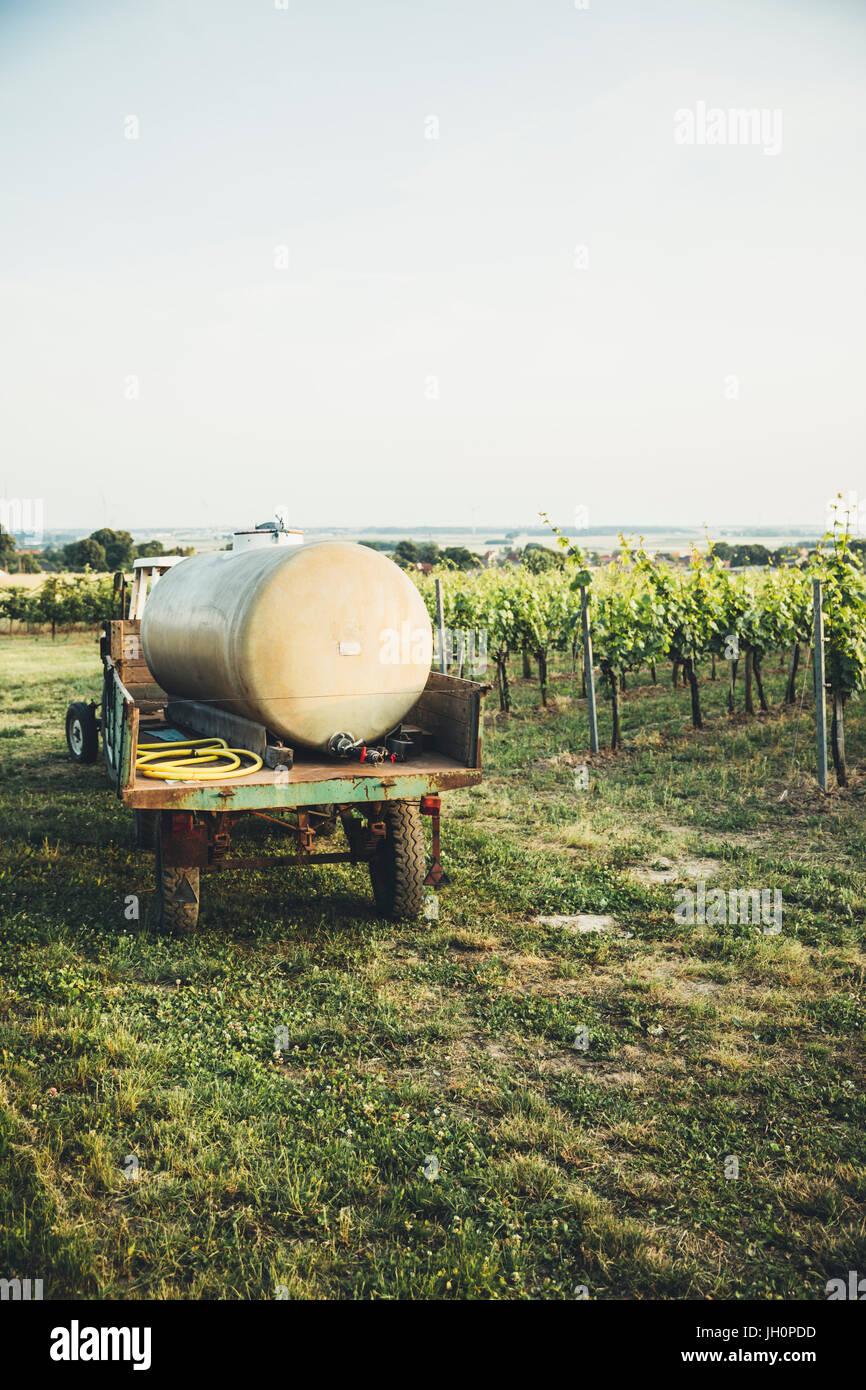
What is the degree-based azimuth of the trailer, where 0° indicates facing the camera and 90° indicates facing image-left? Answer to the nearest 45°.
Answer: approximately 135°
